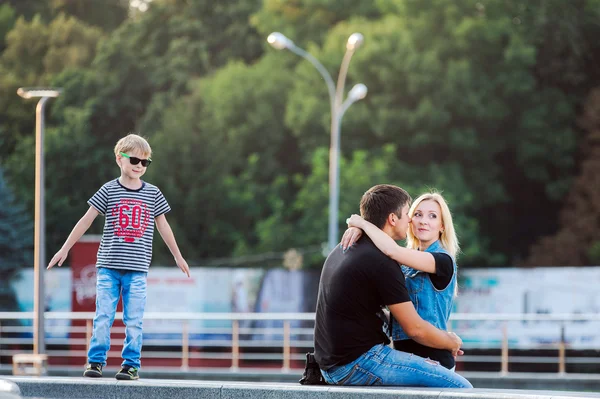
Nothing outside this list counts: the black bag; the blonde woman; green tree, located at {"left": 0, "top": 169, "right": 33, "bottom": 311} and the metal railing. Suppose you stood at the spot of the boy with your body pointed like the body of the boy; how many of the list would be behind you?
2

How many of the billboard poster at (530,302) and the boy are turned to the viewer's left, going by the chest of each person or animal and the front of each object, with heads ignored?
0

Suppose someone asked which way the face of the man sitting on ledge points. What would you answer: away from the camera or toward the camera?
away from the camera

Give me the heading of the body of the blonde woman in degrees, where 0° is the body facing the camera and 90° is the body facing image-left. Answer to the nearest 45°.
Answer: approximately 90°

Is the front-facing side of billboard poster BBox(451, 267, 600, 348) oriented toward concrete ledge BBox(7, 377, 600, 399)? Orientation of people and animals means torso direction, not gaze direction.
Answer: yes

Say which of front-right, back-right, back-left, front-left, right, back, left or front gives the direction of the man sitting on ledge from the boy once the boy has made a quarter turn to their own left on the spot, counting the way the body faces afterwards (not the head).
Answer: front-right

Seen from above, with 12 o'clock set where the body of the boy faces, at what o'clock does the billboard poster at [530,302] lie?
The billboard poster is roughly at 7 o'clock from the boy.
